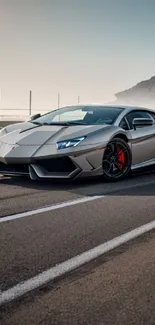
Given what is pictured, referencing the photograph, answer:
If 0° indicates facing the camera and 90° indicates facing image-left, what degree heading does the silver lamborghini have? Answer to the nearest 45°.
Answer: approximately 45°
